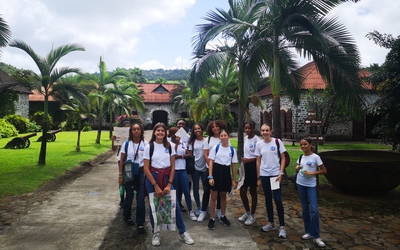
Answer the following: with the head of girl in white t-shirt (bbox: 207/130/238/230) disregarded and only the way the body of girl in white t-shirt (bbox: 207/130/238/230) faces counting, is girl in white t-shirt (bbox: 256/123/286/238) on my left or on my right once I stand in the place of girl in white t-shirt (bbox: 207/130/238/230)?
on my left

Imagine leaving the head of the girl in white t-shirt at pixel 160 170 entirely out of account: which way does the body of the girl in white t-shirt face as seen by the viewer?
toward the camera

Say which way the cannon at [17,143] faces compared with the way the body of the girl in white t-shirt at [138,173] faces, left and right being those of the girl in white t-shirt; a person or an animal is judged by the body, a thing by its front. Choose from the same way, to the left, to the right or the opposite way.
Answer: to the left

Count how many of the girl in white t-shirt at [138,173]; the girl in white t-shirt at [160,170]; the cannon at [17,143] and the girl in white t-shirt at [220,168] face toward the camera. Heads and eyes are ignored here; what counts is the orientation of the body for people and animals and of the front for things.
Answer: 3

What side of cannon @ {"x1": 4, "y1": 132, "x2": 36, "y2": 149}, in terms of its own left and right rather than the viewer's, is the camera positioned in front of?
right

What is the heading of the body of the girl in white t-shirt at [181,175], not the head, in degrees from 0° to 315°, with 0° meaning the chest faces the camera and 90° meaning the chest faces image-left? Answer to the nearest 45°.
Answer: approximately 315°

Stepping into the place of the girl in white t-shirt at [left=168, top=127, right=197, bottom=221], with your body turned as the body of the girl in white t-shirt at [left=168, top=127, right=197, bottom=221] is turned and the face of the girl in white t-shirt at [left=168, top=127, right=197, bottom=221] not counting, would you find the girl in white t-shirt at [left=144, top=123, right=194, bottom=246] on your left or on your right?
on your right

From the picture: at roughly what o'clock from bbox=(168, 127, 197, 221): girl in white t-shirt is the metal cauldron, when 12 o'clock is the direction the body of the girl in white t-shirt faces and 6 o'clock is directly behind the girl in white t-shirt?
The metal cauldron is roughly at 8 o'clock from the girl in white t-shirt.

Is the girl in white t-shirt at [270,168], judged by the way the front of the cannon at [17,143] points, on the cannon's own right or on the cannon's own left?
on the cannon's own right

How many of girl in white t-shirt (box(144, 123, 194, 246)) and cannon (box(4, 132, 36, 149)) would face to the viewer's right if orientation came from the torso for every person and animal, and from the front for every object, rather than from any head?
1
